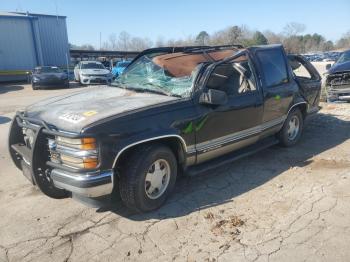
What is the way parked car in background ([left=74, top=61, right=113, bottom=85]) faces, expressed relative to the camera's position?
facing the viewer and to the right of the viewer

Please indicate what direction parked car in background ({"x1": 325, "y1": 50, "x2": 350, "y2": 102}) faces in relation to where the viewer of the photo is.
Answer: facing the viewer

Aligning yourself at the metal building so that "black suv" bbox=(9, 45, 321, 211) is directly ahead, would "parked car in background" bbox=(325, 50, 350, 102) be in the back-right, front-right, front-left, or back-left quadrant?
front-left

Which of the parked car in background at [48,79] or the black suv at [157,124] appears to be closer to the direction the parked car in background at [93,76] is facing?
the black suv

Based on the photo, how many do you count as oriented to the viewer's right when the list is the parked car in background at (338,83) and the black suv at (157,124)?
0

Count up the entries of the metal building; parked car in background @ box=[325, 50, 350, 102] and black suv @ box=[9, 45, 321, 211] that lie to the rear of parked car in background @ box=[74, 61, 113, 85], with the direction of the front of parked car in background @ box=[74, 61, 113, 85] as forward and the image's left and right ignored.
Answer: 1

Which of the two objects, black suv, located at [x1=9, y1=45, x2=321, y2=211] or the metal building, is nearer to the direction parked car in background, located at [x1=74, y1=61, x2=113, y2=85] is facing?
the black suv

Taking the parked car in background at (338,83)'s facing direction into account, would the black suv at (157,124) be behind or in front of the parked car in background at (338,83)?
in front

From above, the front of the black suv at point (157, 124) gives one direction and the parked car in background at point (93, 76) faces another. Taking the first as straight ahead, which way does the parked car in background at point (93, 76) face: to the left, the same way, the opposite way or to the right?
to the left

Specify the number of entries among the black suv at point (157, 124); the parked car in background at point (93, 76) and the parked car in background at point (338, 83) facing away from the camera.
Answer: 0

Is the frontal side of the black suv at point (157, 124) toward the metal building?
no

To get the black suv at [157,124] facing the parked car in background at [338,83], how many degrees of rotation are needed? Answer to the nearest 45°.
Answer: approximately 180°

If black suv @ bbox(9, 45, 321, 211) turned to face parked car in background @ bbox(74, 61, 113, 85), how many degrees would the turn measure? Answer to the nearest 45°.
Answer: approximately 135° to its right

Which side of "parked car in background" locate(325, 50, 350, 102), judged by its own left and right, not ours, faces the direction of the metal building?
right

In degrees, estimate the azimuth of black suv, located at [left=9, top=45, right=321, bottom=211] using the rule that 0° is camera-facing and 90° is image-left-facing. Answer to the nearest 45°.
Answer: approximately 45°
